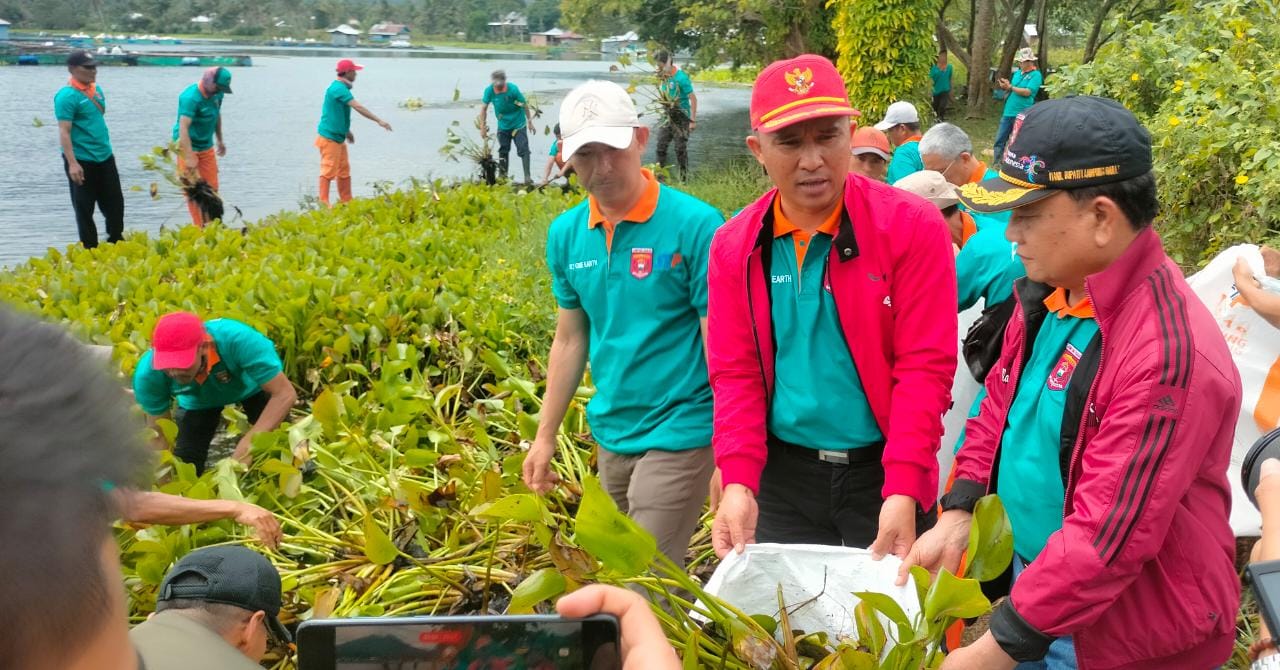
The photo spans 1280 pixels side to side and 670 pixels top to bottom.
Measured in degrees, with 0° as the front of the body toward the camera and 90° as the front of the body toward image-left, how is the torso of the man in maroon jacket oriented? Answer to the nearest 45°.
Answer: approximately 45°

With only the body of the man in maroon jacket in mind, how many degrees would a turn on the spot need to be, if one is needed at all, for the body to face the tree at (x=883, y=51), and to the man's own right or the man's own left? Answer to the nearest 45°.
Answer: approximately 135° to the man's own right

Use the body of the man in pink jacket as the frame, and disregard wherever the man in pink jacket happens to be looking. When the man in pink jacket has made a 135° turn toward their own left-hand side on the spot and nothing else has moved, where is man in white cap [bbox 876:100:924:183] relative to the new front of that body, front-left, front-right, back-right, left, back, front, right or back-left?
front-left

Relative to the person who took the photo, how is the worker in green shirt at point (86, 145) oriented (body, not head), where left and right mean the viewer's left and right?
facing the viewer and to the right of the viewer

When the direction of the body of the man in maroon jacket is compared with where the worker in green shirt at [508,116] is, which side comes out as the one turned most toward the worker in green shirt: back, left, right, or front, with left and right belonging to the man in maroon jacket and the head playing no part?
right

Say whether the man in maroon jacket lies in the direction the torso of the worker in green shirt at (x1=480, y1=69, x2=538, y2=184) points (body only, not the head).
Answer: yes

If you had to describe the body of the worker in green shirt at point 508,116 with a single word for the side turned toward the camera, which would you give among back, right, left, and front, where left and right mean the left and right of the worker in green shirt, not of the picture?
front

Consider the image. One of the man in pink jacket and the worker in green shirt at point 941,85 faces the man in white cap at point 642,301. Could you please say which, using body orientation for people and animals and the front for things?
the worker in green shirt

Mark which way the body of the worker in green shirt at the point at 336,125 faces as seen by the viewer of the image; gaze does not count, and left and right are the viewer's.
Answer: facing to the right of the viewer

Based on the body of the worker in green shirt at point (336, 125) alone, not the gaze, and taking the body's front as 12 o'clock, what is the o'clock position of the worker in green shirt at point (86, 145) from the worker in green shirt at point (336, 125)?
the worker in green shirt at point (86, 145) is roughly at 5 o'clock from the worker in green shirt at point (336, 125).

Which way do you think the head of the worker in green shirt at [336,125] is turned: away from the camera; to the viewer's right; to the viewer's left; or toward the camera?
to the viewer's right

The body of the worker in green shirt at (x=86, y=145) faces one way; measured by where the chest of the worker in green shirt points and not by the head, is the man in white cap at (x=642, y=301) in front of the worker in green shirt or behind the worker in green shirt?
in front
